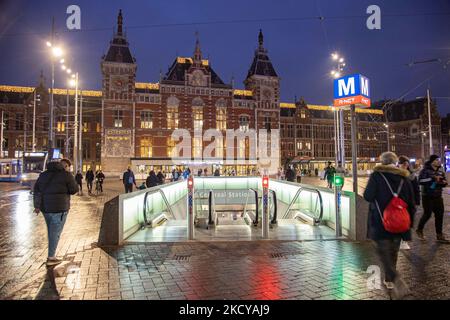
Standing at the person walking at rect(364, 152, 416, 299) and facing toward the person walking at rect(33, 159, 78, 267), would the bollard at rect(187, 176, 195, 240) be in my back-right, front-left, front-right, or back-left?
front-right

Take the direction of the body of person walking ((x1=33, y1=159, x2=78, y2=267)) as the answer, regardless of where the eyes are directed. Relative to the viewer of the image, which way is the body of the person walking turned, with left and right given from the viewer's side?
facing away from the viewer and to the right of the viewer

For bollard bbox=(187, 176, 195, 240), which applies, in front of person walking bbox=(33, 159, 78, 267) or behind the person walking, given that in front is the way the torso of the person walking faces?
in front

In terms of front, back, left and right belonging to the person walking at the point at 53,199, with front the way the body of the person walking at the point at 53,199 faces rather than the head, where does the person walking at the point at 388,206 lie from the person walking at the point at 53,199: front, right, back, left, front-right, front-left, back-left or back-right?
right

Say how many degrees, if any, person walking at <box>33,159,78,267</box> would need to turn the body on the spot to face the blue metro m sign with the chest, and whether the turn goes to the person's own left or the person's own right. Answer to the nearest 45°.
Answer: approximately 45° to the person's own right

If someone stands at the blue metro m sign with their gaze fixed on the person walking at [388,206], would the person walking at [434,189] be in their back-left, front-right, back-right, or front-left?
front-left

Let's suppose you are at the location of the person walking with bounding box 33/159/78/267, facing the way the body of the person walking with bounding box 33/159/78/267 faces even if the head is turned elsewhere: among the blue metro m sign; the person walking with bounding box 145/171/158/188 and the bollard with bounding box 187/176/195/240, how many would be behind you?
0

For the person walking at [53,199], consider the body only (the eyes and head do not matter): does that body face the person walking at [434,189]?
no

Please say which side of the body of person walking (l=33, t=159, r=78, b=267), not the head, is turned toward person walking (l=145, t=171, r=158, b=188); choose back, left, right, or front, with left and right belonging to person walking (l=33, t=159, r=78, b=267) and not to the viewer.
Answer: front

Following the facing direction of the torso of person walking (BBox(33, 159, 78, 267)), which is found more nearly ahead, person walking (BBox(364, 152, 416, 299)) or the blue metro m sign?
the blue metro m sign
